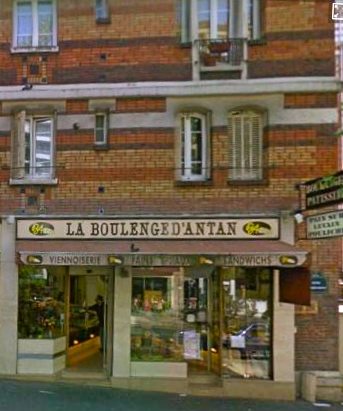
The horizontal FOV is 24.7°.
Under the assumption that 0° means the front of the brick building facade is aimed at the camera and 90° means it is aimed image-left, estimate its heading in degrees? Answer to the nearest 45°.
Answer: approximately 0°

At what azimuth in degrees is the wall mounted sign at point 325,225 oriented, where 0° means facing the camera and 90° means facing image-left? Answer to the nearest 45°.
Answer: approximately 45°
